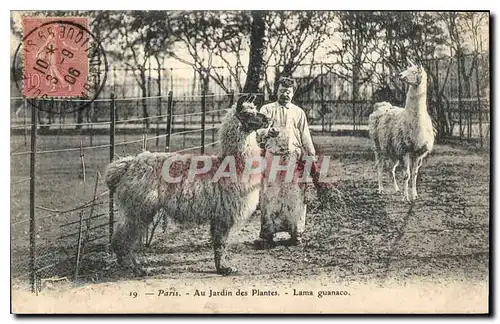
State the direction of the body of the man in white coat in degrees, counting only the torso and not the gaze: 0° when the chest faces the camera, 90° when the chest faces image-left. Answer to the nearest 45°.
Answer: approximately 0°
